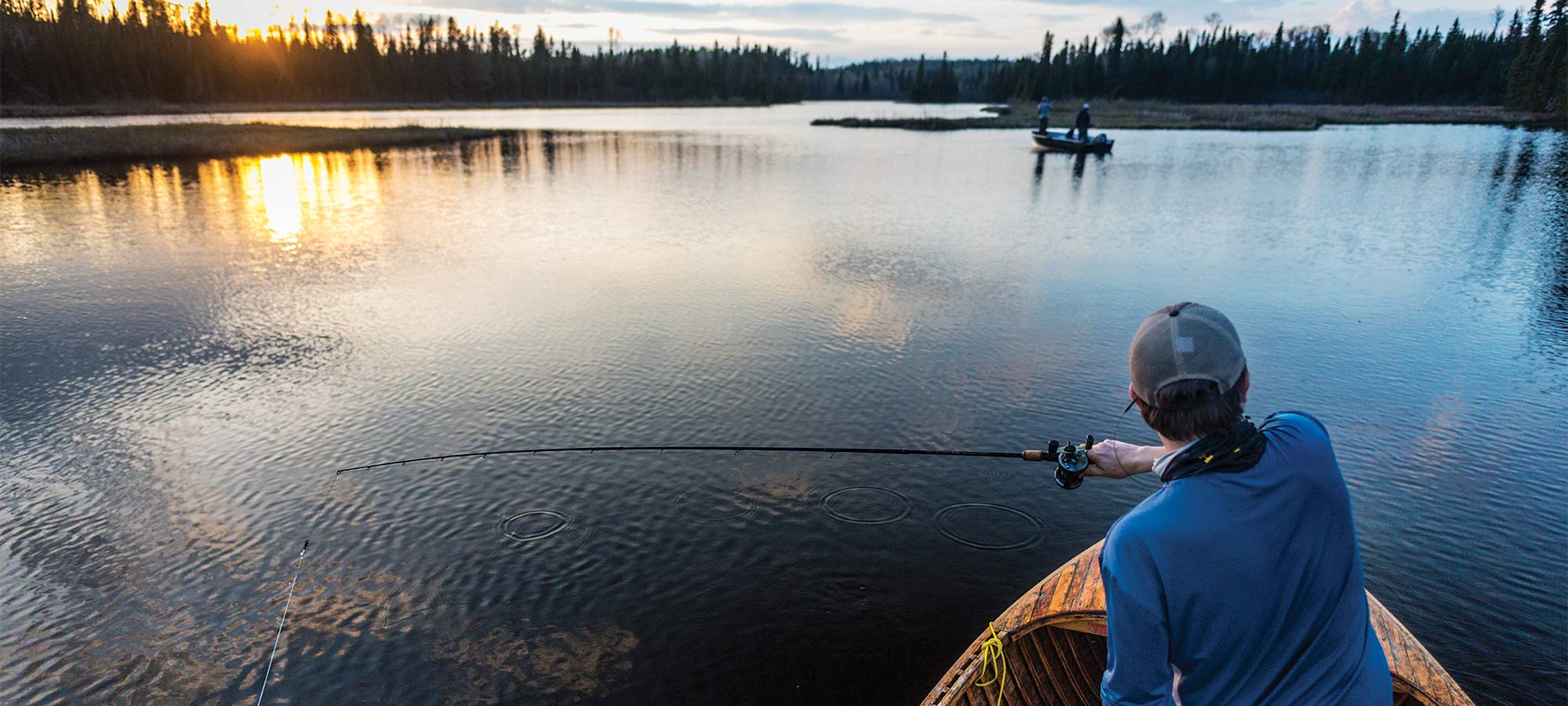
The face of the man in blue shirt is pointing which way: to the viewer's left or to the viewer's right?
to the viewer's left

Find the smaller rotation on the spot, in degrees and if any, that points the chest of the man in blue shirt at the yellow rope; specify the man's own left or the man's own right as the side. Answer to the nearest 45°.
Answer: approximately 45° to the man's own left

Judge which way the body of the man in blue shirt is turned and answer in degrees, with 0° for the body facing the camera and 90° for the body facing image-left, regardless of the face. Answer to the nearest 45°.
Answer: approximately 180°
